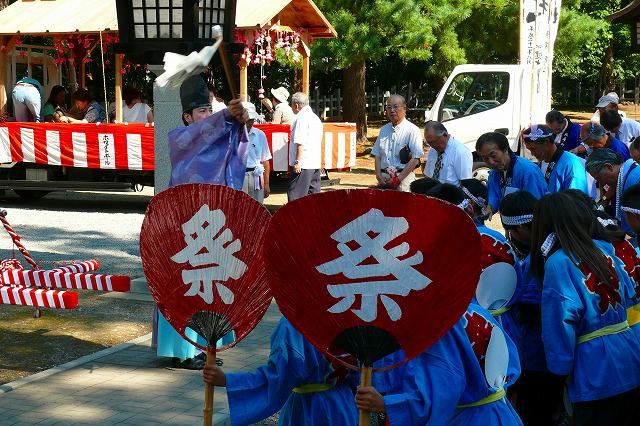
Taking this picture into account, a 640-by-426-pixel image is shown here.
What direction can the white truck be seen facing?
to the viewer's left

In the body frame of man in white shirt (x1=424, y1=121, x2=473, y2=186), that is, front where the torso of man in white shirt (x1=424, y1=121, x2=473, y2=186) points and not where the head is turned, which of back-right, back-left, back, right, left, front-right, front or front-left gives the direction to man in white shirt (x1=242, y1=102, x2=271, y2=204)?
right

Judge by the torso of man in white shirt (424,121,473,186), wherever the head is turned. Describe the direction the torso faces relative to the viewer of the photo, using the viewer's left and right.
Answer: facing the viewer and to the left of the viewer

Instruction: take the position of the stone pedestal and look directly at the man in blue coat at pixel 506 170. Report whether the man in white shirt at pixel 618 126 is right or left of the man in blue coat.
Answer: left

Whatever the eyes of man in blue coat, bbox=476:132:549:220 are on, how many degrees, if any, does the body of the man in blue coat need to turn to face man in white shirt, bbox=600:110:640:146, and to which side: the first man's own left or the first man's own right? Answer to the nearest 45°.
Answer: approximately 135° to the first man's own right

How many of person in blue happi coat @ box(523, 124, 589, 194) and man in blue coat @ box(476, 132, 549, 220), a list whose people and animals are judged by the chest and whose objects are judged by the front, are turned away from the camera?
0

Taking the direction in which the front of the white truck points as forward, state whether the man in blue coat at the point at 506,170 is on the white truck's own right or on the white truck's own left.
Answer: on the white truck's own left

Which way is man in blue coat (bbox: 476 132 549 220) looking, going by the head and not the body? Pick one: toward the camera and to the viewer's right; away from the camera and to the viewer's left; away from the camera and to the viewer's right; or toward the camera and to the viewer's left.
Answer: toward the camera and to the viewer's left

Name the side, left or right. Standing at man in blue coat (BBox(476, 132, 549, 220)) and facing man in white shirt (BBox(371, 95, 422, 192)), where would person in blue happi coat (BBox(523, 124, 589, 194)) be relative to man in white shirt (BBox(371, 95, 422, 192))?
right
